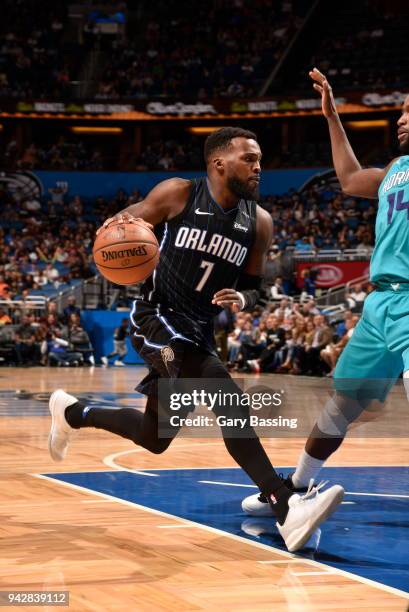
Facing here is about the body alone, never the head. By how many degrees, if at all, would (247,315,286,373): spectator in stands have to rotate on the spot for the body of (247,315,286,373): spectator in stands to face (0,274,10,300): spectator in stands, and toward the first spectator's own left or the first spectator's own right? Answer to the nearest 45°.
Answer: approximately 90° to the first spectator's own right

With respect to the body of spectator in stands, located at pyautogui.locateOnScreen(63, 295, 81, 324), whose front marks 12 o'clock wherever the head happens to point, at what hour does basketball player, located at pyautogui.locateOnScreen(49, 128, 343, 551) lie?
The basketball player is roughly at 12 o'clock from the spectator in stands.

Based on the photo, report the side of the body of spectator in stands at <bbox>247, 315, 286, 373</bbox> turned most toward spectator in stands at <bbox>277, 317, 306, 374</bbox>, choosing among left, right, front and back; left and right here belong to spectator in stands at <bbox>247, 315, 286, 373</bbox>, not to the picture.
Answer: left

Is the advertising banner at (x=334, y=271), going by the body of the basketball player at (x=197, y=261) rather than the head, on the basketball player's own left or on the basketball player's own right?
on the basketball player's own left

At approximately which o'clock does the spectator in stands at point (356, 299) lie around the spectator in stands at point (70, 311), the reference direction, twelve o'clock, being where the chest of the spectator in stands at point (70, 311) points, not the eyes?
the spectator in stands at point (356, 299) is roughly at 10 o'clock from the spectator in stands at point (70, 311).

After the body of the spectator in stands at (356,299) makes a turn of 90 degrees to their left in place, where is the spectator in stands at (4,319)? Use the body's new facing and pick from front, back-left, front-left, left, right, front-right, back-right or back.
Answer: back

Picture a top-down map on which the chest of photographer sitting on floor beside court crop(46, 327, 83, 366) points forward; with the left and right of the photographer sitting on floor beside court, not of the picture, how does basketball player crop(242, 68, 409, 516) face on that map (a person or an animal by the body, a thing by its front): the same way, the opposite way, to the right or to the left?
to the right

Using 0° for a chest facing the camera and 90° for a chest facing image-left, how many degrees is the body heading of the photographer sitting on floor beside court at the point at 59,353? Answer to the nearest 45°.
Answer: approximately 315°

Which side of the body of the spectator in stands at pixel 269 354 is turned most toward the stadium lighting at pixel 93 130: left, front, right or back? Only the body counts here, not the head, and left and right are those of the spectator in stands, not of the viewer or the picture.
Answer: right
